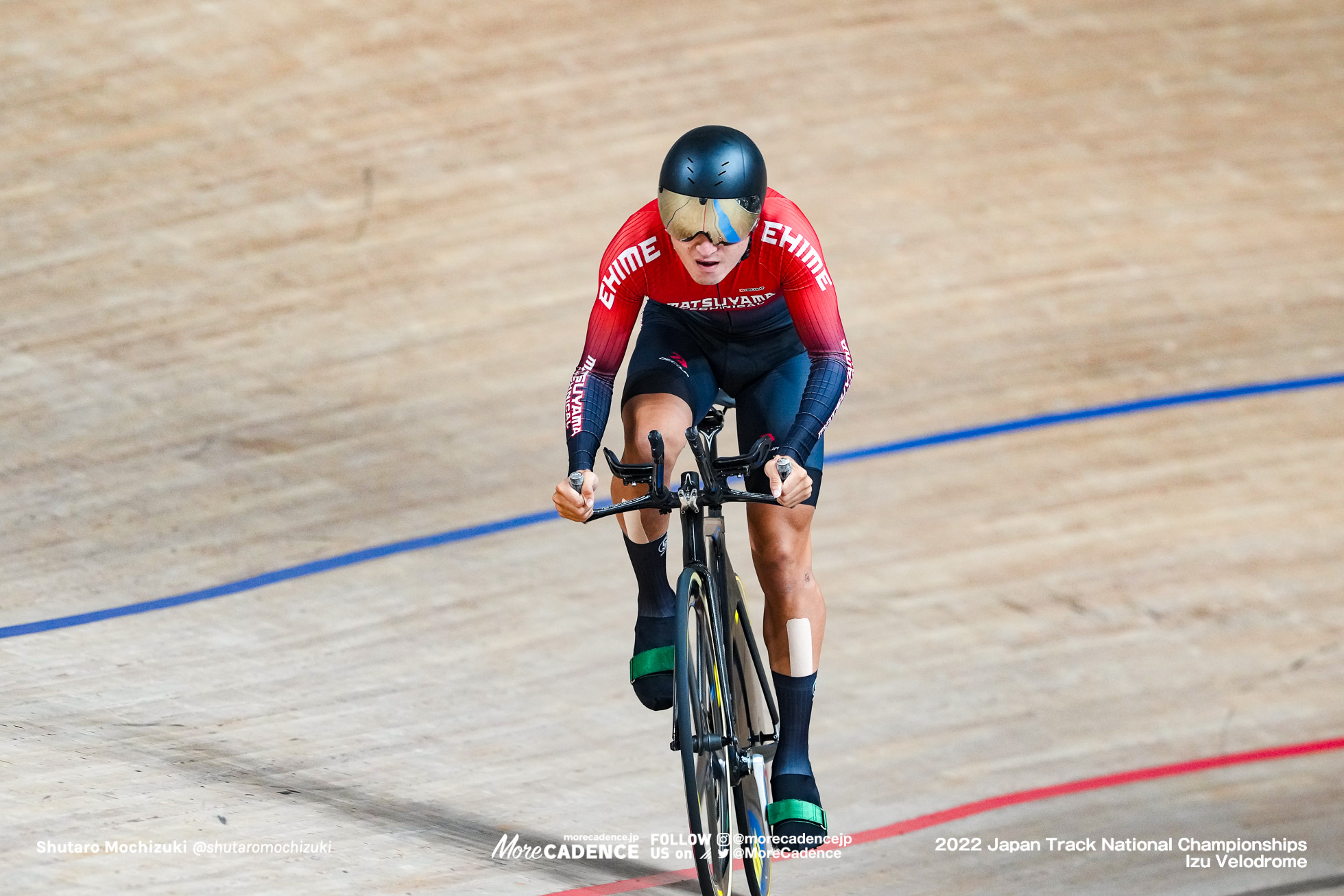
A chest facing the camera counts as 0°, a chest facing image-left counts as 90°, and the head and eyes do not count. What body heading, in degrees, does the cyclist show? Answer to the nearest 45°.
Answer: approximately 0°

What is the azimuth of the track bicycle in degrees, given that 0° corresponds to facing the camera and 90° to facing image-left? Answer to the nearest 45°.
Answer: approximately 0°
